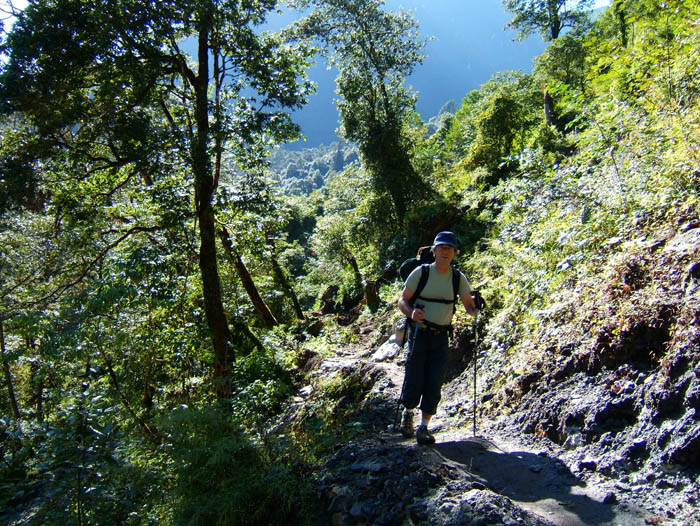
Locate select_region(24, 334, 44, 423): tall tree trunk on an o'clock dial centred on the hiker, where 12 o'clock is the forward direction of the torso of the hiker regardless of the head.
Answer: The tall tree trunk is roughly at 4 o'clock from the hiker.

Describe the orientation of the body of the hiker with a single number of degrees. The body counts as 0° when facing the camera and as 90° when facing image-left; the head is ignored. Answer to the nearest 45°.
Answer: approximately 0°

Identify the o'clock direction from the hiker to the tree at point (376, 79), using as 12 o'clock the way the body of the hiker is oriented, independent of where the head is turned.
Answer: The tree is roughly at 6 o'clock from the hiker.

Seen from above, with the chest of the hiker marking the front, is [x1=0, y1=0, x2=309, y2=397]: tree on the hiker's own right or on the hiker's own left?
on the hiker's own right
